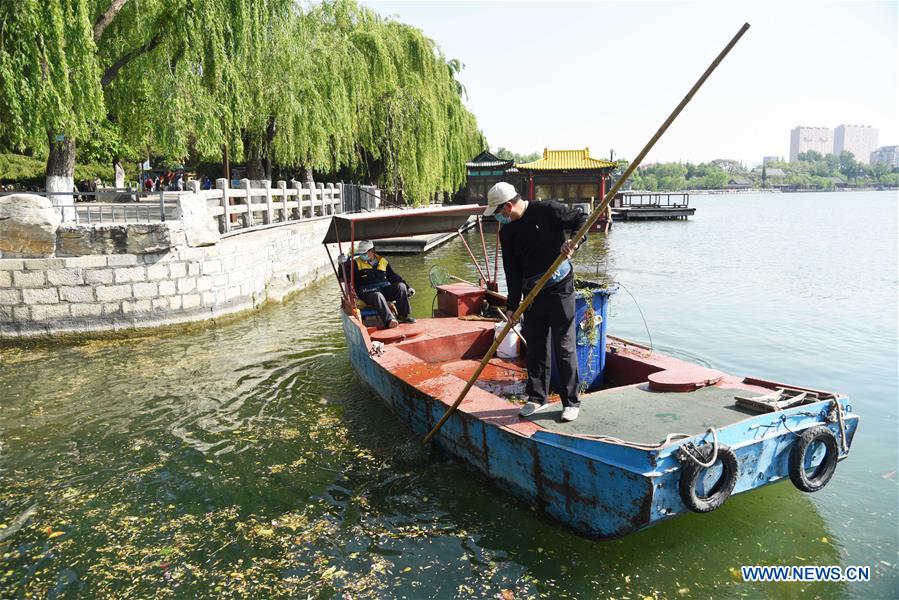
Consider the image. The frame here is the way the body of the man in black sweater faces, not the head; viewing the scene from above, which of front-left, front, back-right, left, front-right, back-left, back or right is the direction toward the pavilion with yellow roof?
back-right

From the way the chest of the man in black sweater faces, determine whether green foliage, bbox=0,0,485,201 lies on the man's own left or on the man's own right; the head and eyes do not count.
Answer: on the man's own right

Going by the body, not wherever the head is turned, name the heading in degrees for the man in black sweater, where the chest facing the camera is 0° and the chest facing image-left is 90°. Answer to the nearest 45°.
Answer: approximately 45°

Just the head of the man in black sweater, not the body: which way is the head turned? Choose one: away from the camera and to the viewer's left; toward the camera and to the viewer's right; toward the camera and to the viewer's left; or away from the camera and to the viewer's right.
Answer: toward the camera and to the viewer's left

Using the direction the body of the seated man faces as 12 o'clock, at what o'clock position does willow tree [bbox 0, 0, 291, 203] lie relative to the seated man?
The willow tree is roughly at 6 o'clock from the seated man.

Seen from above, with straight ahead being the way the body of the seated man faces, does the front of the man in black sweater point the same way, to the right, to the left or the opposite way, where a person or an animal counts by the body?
to the right

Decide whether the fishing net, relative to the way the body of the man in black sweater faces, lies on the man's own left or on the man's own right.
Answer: on the man's own right
